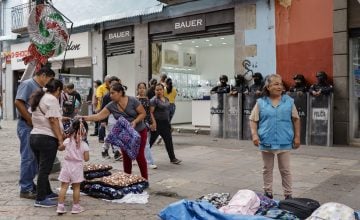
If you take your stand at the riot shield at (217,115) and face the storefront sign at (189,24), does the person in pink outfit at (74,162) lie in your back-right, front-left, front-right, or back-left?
back-left

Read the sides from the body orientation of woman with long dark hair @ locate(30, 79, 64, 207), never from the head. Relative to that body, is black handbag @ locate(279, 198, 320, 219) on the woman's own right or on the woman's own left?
on the woman's own right

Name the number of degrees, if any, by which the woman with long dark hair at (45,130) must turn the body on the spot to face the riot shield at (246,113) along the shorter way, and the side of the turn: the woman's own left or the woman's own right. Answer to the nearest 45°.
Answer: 0° — they already face it

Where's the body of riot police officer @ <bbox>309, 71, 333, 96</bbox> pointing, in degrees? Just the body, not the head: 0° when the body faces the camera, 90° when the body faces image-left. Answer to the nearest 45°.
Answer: approximately 45°

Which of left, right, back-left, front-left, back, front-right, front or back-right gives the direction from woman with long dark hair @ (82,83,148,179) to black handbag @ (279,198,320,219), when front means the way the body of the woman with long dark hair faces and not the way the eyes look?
left

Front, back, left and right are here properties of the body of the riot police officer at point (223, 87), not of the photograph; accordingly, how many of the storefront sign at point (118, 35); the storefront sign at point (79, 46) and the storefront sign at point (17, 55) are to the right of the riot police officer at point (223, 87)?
3

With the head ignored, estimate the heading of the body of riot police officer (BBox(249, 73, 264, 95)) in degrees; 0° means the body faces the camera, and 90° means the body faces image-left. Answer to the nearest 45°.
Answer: approximately 45°

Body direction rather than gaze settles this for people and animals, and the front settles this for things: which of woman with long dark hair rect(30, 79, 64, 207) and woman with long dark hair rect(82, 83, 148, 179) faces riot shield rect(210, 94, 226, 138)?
woman with long dark hair rect(30, 79, 64, 207)

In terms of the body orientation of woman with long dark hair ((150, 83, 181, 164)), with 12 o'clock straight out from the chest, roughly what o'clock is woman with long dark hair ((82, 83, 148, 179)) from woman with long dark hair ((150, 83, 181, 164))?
woman with long dark hair ((82, 83, 148, 179)) is roughly at 2 o'clock from woman with long dark hair ((150, 83, 181, 164)).

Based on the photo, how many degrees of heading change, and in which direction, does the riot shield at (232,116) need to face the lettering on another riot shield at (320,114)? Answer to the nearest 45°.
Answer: approximately 90° to its left
